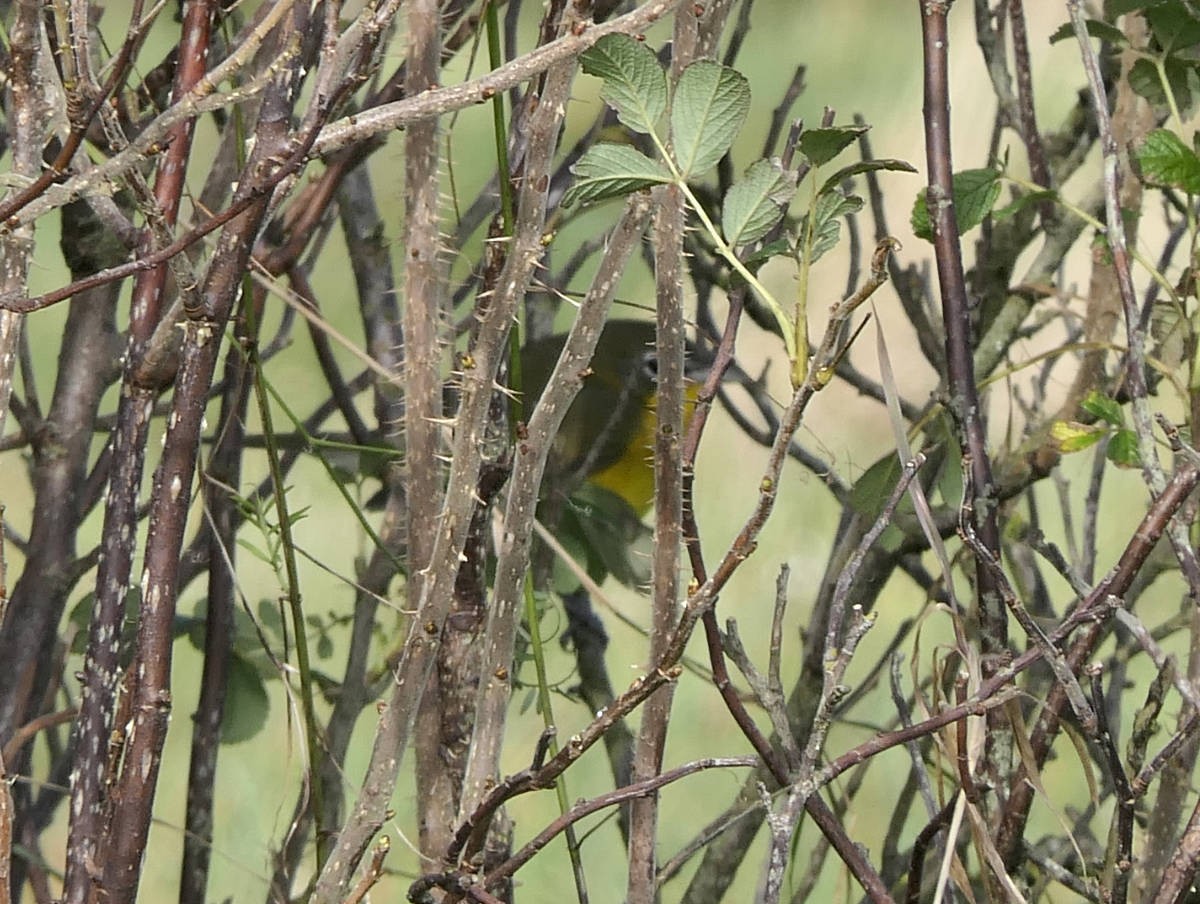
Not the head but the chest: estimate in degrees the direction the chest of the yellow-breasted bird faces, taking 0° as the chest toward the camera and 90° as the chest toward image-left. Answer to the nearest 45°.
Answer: approximately 270°
